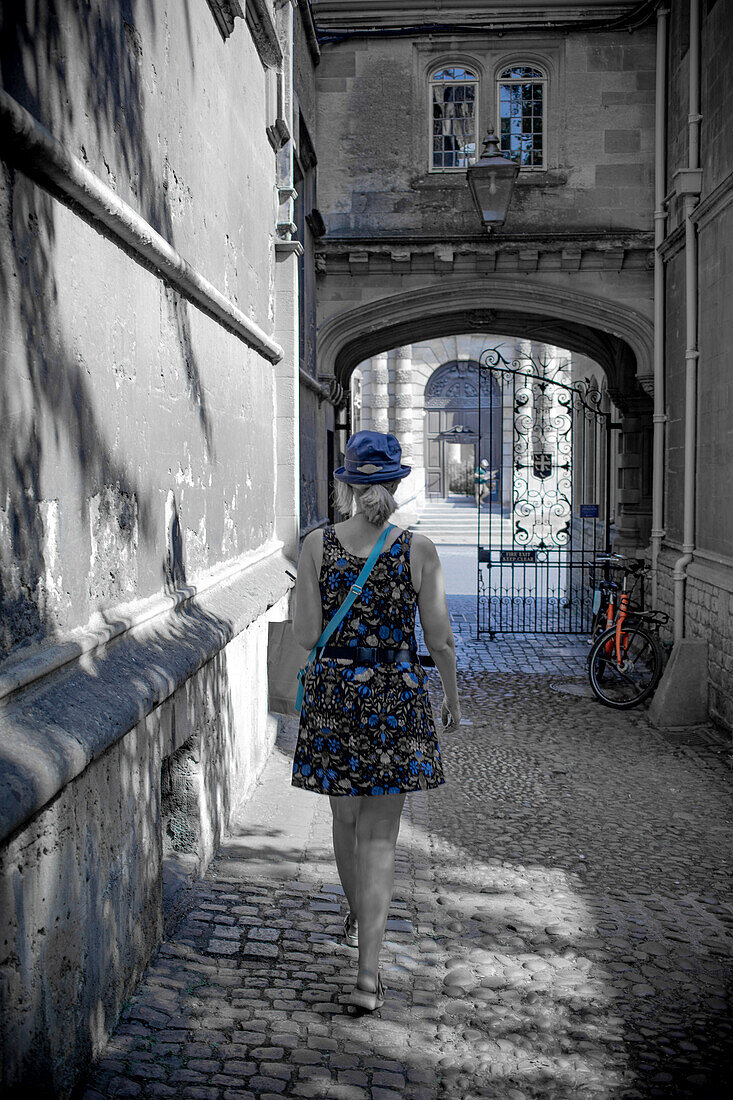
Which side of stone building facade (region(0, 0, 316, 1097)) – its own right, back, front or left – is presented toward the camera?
right

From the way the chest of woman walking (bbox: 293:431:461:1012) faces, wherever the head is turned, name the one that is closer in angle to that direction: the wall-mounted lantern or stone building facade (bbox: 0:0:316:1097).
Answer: the wall-mounted lantern

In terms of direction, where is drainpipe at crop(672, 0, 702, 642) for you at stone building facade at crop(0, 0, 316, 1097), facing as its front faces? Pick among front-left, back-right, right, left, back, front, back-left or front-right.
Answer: front-left

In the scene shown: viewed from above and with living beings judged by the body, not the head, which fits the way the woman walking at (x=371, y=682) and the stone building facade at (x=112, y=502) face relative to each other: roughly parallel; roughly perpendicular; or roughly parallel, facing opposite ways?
roughly perpendicular

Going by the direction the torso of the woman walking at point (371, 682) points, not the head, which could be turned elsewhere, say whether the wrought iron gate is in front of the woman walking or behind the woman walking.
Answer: in front

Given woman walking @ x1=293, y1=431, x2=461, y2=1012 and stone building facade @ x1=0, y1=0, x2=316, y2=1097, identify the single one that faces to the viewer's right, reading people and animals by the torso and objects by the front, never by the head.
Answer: the stone building facade

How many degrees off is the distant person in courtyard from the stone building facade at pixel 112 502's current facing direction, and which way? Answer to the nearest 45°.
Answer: approximately 90° to its left

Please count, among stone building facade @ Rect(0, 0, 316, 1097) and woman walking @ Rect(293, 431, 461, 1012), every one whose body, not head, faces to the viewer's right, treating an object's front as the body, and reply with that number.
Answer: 1

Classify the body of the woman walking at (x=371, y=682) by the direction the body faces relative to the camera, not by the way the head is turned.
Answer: away from the camera

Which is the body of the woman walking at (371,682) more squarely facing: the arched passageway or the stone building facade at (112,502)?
the arched passageway

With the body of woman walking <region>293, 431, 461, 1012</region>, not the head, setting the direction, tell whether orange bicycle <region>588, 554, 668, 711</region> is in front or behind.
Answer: in front

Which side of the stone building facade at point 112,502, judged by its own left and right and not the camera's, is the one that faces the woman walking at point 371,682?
front

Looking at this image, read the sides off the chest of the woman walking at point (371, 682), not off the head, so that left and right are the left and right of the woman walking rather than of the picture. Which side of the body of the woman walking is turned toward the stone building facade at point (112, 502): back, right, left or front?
left
